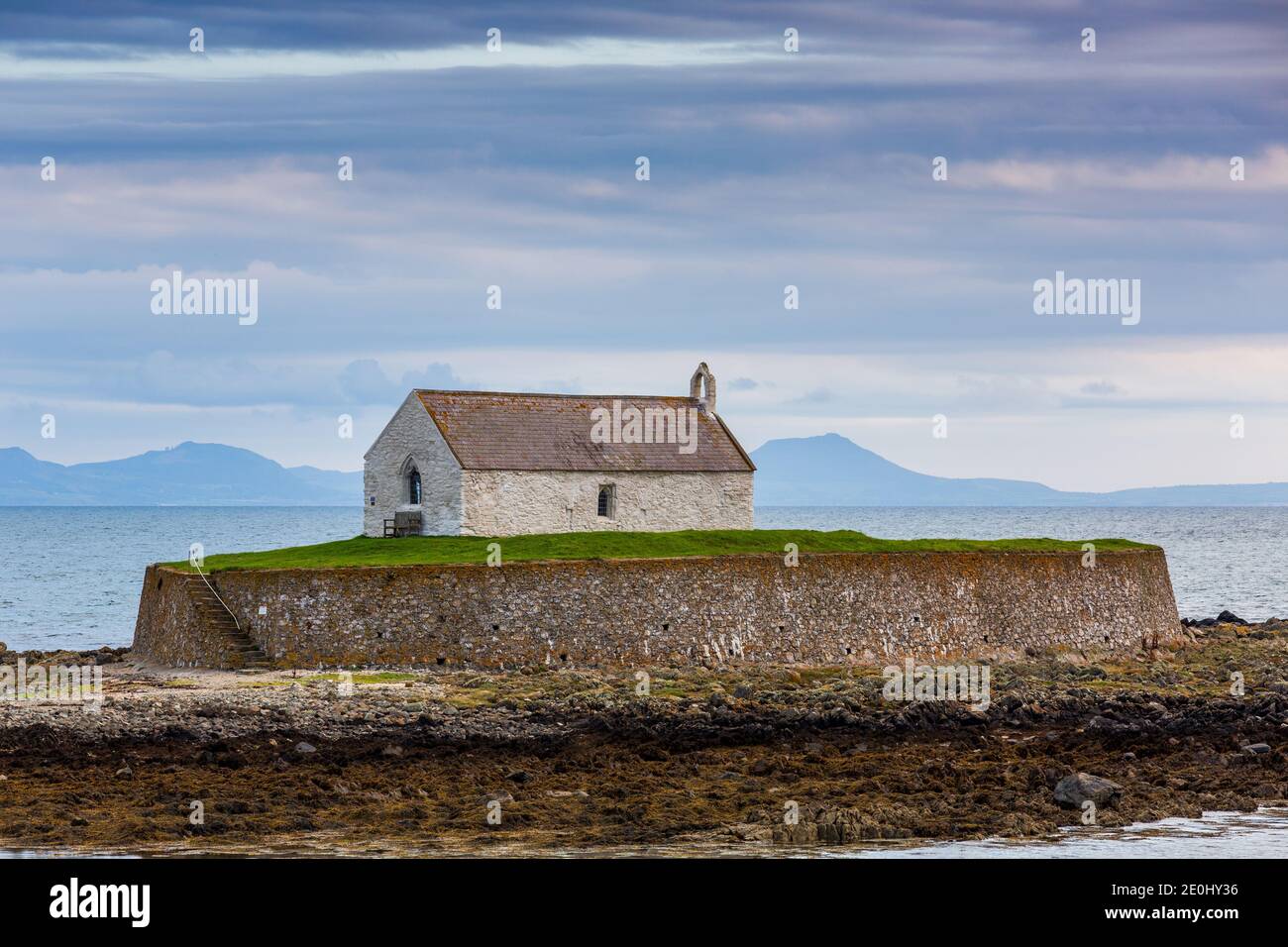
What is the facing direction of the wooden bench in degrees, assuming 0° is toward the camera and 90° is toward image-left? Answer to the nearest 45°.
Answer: approximately 45°

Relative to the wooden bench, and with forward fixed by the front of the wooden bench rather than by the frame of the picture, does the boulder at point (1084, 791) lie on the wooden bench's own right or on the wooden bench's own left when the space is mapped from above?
on the wooden bench's own left
